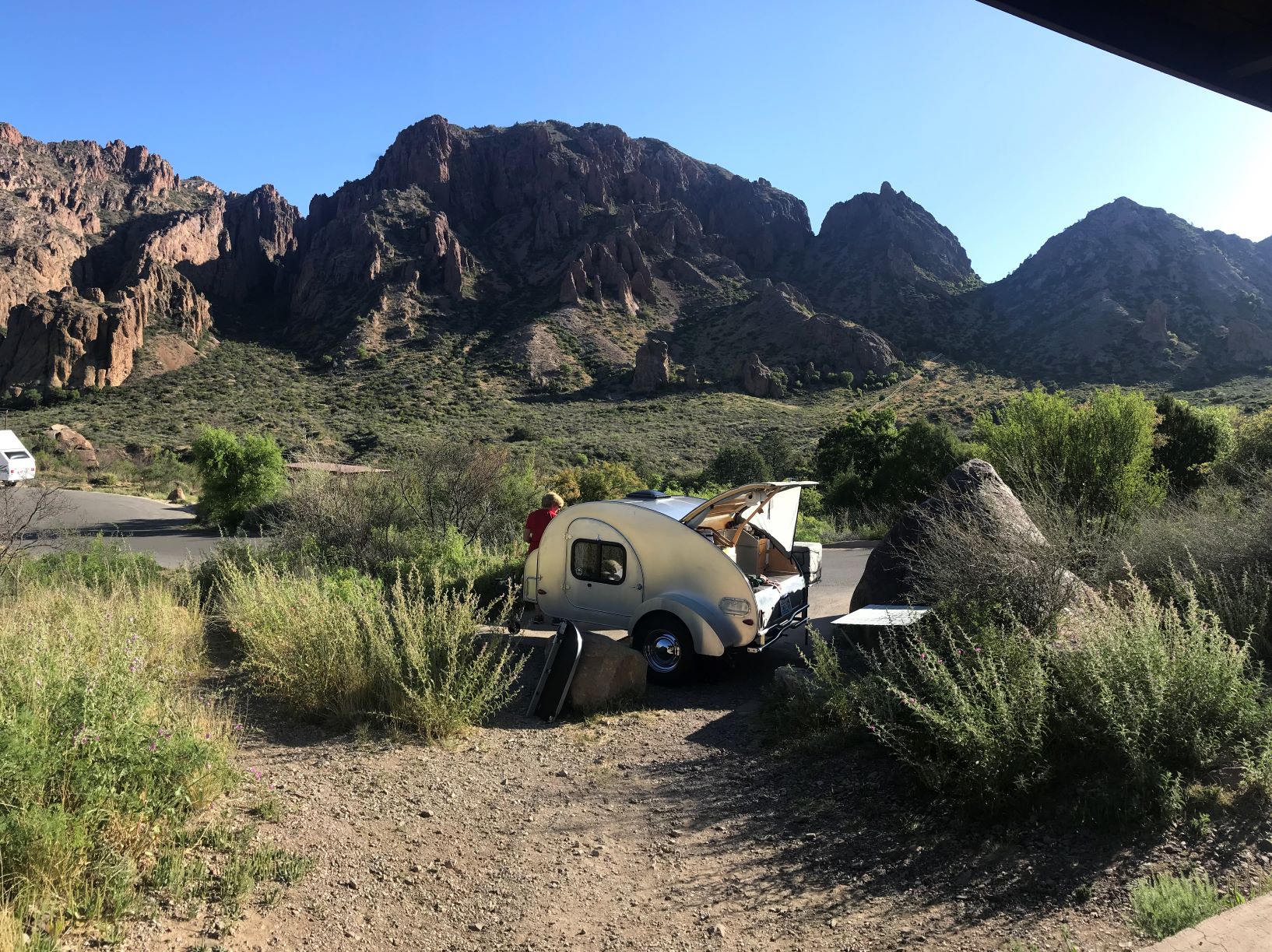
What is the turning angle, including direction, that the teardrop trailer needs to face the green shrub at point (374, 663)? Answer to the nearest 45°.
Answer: approximately 90° to its left

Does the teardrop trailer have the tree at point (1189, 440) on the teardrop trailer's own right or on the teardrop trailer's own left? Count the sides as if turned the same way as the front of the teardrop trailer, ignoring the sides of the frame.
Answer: on the teardrop trailer's own right

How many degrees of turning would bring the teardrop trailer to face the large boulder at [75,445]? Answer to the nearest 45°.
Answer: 0° — it already faces it

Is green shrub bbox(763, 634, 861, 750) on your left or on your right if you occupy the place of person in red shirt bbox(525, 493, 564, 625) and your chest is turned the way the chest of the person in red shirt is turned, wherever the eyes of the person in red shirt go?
on your right

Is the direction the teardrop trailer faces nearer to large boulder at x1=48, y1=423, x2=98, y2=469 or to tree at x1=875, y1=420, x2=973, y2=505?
the large boulder

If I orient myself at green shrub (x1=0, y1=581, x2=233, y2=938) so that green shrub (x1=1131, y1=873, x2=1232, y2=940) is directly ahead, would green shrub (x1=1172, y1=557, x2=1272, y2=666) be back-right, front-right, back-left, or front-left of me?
front-left

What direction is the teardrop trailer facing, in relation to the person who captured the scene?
facing away from the viewer and to the left of the viewer

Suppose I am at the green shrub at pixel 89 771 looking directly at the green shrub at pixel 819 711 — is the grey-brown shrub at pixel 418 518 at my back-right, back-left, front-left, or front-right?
front-left
